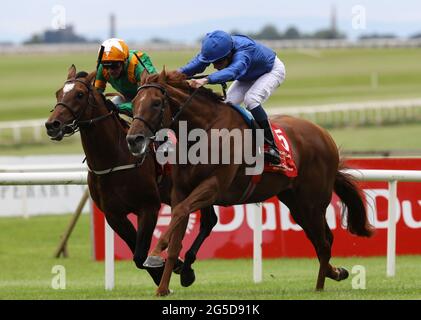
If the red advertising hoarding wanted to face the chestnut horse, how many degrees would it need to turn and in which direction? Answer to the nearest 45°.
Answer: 0° — it already faces it

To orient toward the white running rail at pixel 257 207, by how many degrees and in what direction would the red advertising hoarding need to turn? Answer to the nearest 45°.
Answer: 0° — it already faces it

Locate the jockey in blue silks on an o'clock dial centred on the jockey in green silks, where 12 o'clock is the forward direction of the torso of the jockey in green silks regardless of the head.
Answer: The jockey in blue silks is roughly at 8 o'clock from the jockey in green silks.

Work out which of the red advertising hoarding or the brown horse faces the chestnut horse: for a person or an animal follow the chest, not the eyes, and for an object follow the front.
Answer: the red advertising hoarding

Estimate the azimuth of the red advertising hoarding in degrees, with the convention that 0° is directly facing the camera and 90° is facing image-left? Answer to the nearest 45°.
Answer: approximately 0°

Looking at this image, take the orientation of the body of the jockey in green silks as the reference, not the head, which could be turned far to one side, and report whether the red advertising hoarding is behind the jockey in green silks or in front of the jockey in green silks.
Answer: behind

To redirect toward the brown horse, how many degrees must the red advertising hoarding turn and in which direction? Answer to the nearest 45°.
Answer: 0° — it already faces it

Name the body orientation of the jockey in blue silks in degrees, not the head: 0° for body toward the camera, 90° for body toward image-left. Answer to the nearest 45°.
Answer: approximately 45°
